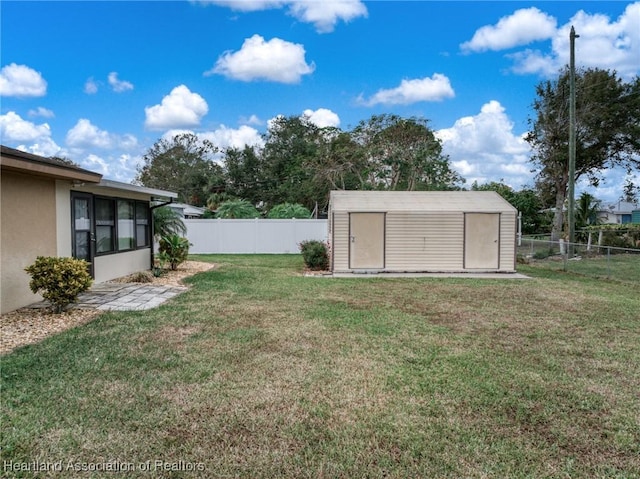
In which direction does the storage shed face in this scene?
toward the camera

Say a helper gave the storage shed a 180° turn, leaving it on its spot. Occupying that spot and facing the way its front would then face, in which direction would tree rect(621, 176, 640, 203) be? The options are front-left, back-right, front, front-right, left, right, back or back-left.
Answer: front-right

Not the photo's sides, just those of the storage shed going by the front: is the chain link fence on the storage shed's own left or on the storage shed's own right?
on the storage shed's own left

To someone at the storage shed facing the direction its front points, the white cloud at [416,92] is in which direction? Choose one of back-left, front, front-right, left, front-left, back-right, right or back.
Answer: back

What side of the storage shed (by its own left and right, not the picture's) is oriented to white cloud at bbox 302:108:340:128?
back

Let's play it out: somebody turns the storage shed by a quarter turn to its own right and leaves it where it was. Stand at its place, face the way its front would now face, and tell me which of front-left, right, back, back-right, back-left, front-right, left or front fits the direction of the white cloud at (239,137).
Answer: front-right

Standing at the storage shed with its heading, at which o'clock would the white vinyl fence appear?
The white vinyl fence is roughly at 4 o'clock from the storage shed.

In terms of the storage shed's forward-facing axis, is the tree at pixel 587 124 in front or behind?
behind

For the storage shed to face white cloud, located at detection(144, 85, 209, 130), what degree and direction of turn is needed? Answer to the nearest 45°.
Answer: approximately 135° to its right

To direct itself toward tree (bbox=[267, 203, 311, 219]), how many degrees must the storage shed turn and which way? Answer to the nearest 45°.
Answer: approximately 135° to its right

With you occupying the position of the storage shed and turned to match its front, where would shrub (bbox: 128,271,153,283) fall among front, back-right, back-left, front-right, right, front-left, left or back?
front-right

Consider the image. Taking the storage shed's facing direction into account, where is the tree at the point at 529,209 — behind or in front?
behind

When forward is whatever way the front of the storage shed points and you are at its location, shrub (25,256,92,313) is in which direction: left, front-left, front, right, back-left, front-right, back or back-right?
front-right
